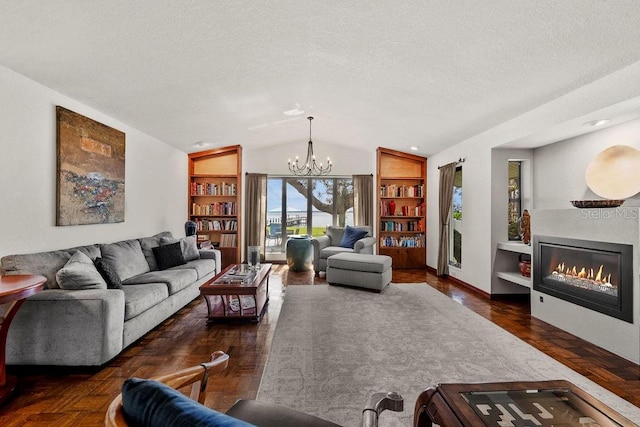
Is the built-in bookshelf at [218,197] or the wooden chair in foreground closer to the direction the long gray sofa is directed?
the wooden chair in foreground

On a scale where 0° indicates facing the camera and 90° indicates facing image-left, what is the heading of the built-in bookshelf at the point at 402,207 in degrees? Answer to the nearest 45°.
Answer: approximately 0°

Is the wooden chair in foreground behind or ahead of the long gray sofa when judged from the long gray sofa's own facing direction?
ahead

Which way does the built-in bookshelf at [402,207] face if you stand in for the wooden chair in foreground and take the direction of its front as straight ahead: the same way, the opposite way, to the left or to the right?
the opposite way

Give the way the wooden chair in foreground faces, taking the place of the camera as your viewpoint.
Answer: facing away from the viewer and to the right of the viewer

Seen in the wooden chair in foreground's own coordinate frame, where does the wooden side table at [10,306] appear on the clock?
The wooden side table is roughly at 9 o'clock from the wooden chair in foreground.

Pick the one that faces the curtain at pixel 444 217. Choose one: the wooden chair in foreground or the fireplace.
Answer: the wooden chair in foreground

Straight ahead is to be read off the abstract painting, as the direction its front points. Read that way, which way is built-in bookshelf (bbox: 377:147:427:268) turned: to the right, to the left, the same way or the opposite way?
to the right

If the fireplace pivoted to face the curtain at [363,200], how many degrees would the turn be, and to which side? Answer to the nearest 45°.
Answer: approximately 90° to its right

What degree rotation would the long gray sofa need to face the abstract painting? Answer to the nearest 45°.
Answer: approximately 135° to its left

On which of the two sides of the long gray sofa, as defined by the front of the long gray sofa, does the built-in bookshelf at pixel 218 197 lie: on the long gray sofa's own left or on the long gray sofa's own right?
on the long gray sofa's own left

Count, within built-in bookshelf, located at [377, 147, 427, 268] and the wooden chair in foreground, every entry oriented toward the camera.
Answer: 1

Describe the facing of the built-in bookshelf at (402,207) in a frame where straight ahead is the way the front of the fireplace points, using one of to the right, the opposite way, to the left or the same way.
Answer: to the left

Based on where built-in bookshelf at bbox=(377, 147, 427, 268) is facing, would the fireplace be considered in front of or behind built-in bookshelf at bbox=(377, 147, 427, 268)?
in front

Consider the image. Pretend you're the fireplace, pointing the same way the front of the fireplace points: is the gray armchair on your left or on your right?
on your right

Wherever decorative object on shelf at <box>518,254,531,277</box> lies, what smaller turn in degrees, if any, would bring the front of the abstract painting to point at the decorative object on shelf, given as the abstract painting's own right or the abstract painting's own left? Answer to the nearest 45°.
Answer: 0° — it already faces it
